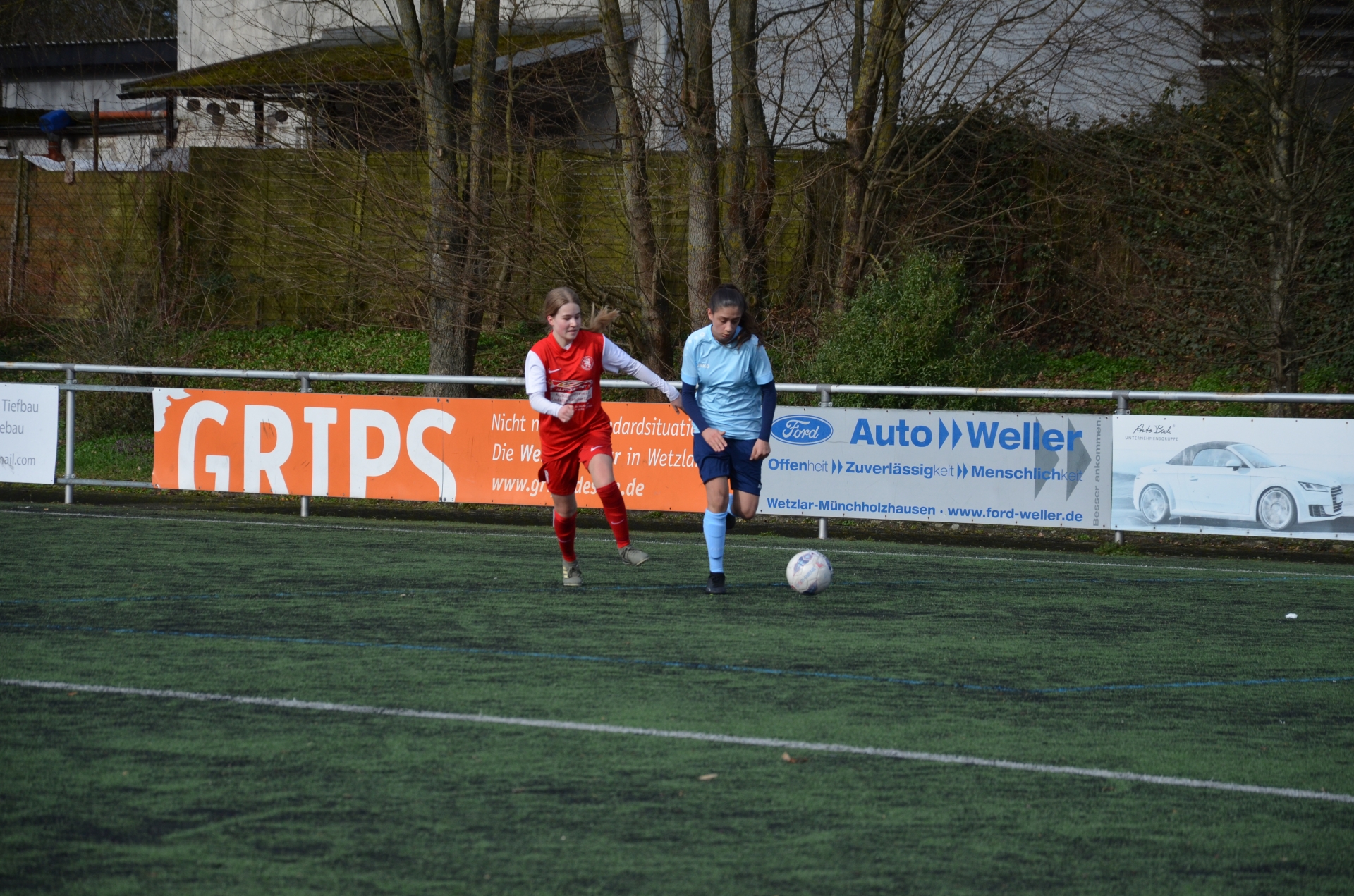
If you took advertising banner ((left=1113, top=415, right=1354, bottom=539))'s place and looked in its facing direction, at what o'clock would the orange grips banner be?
The orange grips banner is roughly at 3 o'clock from the advertising banner.

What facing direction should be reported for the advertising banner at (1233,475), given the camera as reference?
facing the viewer

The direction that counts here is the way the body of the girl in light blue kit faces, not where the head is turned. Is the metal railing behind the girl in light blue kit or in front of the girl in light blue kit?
behind

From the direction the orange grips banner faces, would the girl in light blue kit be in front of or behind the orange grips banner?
in front

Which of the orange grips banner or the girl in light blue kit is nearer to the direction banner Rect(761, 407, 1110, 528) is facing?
the girl in light blue kit

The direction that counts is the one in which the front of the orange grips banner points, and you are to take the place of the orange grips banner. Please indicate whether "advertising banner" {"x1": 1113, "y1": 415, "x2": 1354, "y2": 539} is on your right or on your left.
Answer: on your left

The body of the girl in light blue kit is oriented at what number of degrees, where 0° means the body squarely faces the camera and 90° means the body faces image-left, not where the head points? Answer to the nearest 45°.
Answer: approximately 0°

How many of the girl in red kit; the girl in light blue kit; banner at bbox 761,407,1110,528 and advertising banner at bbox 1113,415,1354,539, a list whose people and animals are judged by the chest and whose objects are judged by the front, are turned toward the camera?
4

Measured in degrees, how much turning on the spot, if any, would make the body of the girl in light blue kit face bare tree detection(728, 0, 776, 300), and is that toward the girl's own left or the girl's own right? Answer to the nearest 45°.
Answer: approximately 180°

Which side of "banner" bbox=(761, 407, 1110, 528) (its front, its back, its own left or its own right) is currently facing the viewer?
front

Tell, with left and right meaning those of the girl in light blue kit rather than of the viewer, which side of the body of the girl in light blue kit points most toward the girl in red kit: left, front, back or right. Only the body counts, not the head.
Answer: right
